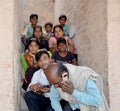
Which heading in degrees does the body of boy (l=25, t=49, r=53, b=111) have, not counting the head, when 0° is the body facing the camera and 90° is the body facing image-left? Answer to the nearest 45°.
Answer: approximately 315°

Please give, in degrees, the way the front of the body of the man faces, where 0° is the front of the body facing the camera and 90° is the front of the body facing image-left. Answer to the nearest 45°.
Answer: approximately 45°

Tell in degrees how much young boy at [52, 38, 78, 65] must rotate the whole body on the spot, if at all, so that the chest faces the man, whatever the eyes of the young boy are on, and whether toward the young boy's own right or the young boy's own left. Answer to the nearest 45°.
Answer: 0° — they already face them

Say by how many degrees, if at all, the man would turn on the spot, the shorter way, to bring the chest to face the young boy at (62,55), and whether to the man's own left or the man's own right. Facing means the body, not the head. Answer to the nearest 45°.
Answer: approximately 135° to the man's own right

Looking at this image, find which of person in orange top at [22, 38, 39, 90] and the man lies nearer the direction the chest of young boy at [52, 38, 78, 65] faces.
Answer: the man

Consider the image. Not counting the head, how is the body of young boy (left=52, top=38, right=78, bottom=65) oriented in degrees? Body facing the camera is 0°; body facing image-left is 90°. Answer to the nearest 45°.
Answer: approximately 0°

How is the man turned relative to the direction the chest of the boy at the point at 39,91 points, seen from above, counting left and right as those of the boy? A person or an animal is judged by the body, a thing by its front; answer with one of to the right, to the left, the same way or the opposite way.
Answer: to the right

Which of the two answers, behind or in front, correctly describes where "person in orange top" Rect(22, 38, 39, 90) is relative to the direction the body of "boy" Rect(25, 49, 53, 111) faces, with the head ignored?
behind

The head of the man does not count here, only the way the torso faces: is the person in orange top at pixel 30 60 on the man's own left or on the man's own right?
on the man's own right
